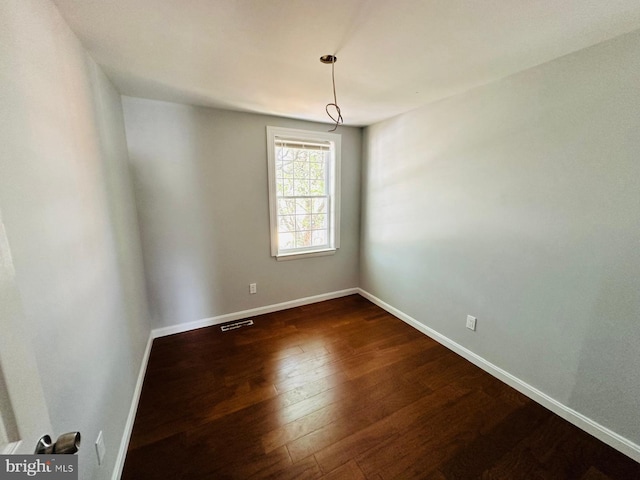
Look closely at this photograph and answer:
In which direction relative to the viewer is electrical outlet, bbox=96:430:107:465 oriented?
to the viewer's right

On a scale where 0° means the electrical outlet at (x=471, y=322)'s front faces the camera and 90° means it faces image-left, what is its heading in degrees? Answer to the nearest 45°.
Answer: approximately 45°

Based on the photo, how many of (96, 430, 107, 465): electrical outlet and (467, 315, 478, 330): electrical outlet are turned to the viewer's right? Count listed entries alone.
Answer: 1

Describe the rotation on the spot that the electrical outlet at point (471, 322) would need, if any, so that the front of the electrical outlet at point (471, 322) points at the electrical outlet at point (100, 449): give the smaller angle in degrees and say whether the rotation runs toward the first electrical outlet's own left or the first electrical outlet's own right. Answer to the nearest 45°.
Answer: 0° — it already faces it
